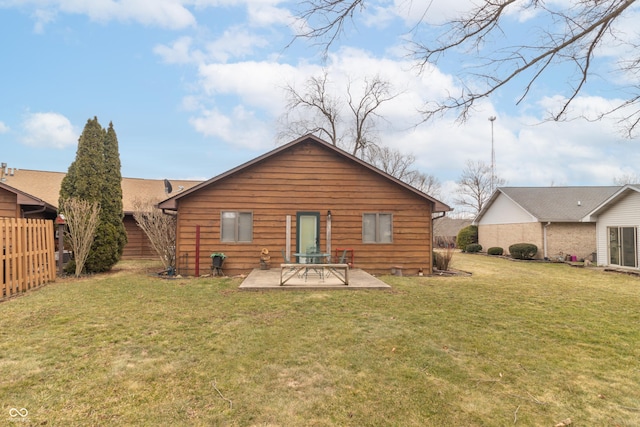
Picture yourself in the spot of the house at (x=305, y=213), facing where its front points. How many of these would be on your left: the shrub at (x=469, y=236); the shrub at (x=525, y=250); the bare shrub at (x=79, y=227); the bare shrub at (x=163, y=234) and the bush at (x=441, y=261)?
3

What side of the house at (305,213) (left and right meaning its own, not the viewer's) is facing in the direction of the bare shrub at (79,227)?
left

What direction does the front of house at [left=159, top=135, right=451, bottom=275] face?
away from the camera

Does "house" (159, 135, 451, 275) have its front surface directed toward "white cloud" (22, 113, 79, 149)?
no

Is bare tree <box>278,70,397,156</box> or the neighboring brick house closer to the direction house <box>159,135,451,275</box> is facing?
the neighboring brick house

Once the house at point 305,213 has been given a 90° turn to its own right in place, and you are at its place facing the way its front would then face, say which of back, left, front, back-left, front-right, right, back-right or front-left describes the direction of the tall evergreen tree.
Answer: front

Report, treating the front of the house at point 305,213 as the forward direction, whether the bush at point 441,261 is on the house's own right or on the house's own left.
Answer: on the house's own right

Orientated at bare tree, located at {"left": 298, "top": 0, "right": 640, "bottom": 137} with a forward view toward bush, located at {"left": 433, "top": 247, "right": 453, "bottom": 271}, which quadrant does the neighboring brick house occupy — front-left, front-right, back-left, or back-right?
front-right

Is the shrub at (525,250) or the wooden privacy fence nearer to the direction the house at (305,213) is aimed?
the shrub

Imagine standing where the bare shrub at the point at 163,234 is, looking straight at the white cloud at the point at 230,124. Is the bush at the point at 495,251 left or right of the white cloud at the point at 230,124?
right
